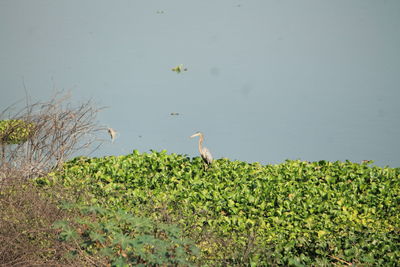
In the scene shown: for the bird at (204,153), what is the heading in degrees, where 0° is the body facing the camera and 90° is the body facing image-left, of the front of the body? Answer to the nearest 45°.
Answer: approximately 90°
